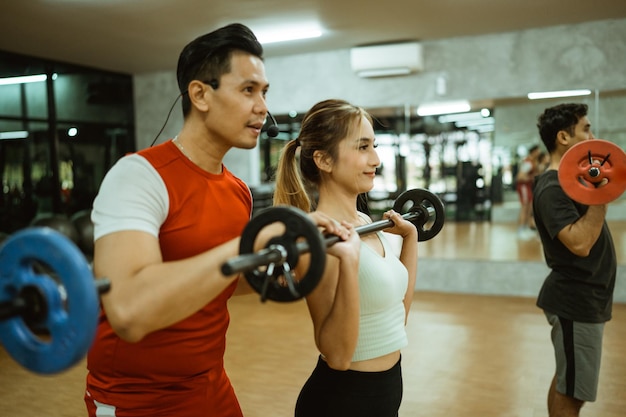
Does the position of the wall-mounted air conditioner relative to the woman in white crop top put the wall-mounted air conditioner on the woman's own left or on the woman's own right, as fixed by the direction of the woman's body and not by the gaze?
on the woman's own left
